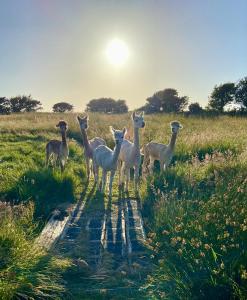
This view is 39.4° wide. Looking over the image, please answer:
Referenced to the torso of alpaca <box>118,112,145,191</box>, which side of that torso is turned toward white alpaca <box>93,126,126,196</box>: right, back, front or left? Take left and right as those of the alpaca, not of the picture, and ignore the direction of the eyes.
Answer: right

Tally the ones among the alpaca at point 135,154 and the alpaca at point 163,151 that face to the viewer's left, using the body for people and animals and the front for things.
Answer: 0

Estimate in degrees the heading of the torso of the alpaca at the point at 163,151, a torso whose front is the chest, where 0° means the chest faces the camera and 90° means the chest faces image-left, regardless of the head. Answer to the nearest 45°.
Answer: approximately 270°

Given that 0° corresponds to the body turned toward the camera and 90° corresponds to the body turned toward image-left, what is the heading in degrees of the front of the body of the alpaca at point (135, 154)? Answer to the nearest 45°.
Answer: approximately 315°

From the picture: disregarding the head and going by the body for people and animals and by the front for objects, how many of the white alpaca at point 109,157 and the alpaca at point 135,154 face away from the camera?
0

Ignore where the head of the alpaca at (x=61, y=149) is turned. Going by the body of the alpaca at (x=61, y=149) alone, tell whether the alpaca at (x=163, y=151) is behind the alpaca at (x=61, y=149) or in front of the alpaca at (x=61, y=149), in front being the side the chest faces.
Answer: in front

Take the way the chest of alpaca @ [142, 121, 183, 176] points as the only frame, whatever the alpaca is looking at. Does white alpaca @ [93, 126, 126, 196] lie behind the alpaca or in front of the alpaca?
behind

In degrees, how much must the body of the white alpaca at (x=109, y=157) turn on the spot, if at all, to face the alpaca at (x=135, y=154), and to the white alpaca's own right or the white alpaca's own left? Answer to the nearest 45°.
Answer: approximately 90° to the white alpaca's own left

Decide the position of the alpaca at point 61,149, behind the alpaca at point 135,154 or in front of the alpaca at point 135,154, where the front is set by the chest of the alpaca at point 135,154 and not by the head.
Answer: behind

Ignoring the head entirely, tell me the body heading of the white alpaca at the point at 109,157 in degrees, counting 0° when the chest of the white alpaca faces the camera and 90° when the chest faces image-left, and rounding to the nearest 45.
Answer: approximately 315°
